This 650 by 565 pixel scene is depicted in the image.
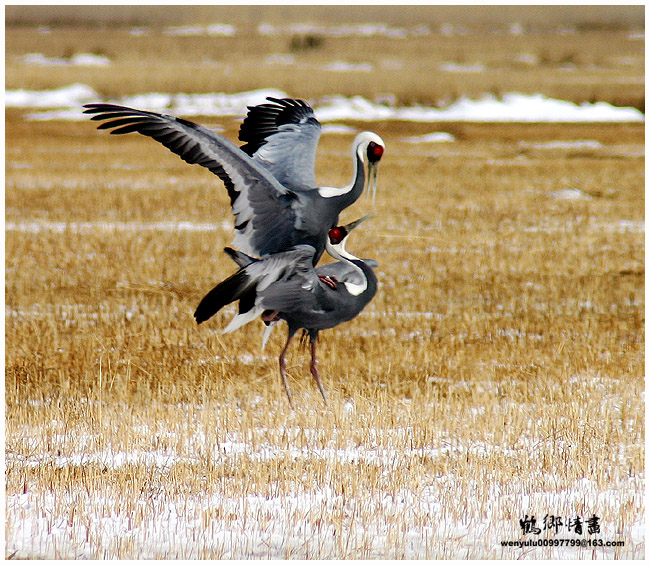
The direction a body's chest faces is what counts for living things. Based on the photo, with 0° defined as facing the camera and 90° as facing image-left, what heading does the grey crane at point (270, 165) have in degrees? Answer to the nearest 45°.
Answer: approximately 270°

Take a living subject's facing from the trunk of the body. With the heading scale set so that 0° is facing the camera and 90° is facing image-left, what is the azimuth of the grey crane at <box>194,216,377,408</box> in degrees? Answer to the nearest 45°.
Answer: approximately 270°
